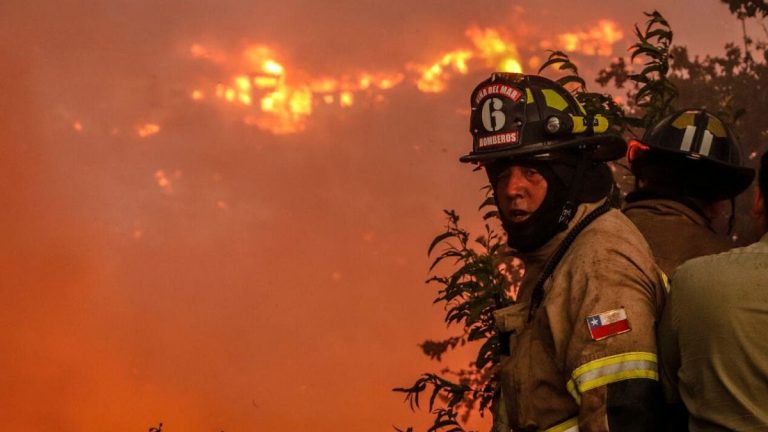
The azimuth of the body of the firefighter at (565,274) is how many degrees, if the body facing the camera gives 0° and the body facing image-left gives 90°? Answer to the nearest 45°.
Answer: approximately 45°

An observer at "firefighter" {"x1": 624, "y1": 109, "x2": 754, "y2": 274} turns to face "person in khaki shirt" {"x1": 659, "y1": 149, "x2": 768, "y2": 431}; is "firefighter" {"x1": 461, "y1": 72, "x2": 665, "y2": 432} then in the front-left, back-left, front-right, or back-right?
front-right

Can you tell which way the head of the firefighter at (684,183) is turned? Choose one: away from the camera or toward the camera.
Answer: away from the camera

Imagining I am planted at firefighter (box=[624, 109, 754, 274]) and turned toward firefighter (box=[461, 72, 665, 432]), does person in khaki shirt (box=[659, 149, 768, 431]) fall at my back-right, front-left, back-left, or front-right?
front-left

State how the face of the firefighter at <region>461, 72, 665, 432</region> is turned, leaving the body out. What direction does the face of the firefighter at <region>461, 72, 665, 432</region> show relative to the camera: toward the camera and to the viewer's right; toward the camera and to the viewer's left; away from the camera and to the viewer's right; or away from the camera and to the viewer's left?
toward the camera and to the viewer's left
